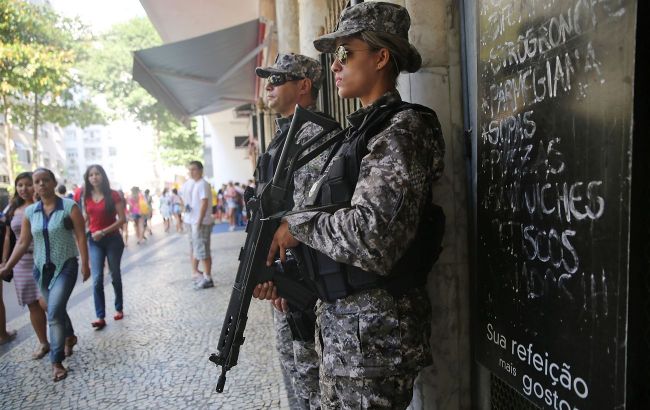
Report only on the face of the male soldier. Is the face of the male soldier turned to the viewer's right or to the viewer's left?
to the viewer's left

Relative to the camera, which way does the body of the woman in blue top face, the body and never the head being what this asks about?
toward the camera

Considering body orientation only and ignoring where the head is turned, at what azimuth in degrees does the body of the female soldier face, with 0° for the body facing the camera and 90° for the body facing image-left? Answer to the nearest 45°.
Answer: approximately 90°

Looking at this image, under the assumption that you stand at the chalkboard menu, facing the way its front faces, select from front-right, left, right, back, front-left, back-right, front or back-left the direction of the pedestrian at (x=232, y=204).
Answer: right

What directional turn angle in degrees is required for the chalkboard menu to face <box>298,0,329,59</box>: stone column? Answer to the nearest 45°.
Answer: approximately 90° to its right

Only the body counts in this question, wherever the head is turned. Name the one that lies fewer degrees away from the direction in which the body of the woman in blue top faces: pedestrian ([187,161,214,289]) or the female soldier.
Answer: the female soldier

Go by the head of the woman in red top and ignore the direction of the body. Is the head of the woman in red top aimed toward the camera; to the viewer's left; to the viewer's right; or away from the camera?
toward the camera

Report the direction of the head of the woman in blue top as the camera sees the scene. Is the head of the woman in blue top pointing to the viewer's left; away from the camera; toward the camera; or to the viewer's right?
toward the camera

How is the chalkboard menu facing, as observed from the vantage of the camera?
facing the viewer and to the left of the viewer

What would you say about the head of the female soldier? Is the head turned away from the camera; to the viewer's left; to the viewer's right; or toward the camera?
to the viewer's left
